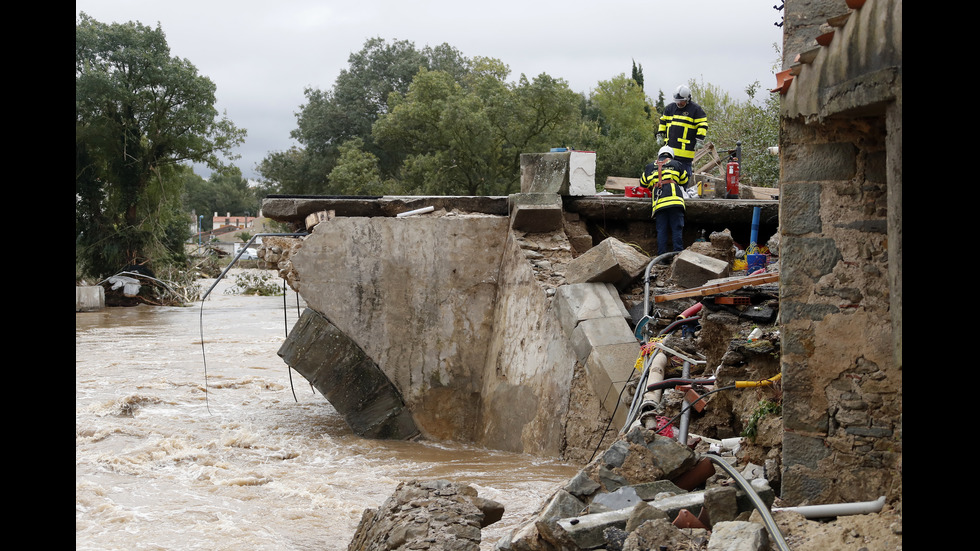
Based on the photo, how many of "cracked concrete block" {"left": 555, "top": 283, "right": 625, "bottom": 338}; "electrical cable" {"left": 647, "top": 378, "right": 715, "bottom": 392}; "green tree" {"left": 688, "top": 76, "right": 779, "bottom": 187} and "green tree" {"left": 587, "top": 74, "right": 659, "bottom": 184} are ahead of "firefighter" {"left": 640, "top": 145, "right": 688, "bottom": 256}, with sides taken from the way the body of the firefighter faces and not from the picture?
2

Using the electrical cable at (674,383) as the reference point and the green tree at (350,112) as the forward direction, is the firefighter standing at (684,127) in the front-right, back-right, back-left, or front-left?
front-right
